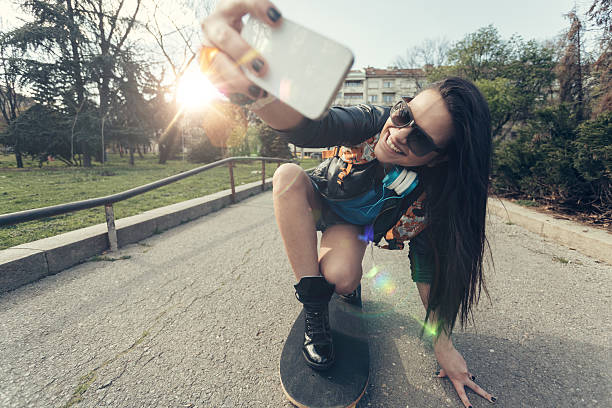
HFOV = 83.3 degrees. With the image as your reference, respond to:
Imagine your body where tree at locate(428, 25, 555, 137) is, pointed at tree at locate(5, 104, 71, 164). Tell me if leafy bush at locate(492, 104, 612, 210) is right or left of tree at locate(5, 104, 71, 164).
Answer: left

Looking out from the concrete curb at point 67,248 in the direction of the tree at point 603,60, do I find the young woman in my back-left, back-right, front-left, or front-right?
front-right

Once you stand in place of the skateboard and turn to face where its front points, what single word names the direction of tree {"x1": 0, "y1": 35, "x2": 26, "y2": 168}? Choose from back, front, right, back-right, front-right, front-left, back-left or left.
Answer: back-right

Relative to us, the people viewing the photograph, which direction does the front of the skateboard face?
facing the viewer

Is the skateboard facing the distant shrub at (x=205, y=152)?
no

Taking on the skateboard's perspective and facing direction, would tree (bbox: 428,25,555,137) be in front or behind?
behind

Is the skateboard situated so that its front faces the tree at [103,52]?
no

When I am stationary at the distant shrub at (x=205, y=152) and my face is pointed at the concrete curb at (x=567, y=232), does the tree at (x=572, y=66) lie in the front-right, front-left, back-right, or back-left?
front-left

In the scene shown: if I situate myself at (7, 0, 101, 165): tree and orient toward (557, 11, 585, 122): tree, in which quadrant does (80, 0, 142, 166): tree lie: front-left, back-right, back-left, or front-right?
front-left

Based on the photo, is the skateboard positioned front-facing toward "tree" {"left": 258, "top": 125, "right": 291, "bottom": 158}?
no

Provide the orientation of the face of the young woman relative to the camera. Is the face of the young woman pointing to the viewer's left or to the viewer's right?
to the viewer's left

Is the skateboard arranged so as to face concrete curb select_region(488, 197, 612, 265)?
no

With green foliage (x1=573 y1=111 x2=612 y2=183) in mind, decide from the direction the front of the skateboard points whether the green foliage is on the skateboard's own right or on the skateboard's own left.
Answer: on the skateboard's own left

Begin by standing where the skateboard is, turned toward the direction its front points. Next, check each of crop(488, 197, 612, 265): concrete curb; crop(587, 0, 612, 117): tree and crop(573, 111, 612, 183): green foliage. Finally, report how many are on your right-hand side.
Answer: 0
